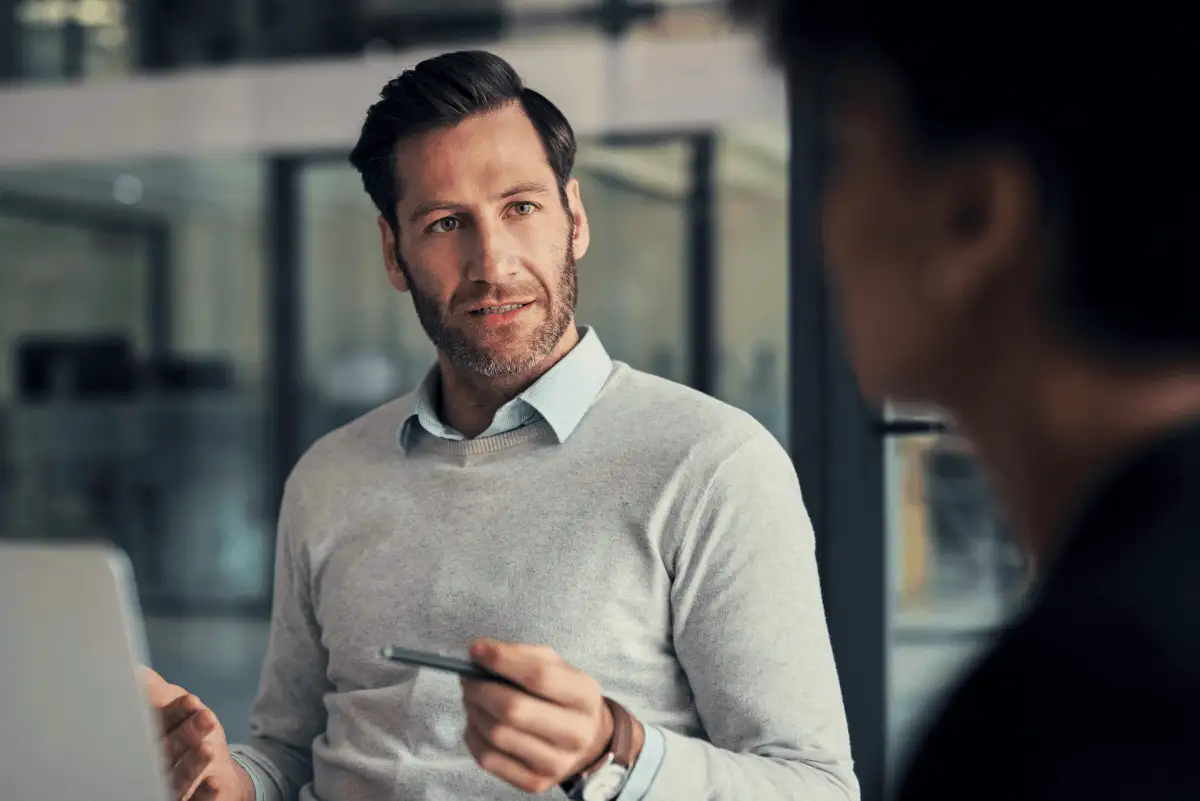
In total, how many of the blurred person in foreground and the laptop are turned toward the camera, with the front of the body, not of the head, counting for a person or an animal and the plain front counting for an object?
0

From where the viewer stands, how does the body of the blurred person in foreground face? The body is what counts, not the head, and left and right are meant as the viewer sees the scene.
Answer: facing away from the viewer and to the left of the viewer

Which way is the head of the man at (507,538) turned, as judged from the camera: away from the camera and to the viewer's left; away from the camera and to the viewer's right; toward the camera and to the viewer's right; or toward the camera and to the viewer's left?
toward the camera and to the viewer's right

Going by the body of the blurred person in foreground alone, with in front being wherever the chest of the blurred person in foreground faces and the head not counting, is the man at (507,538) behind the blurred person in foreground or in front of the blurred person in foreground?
in front

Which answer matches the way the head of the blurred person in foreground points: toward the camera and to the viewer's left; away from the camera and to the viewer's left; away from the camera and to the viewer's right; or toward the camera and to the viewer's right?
away from the camera and to the viewer's left

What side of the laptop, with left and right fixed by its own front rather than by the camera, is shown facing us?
back
